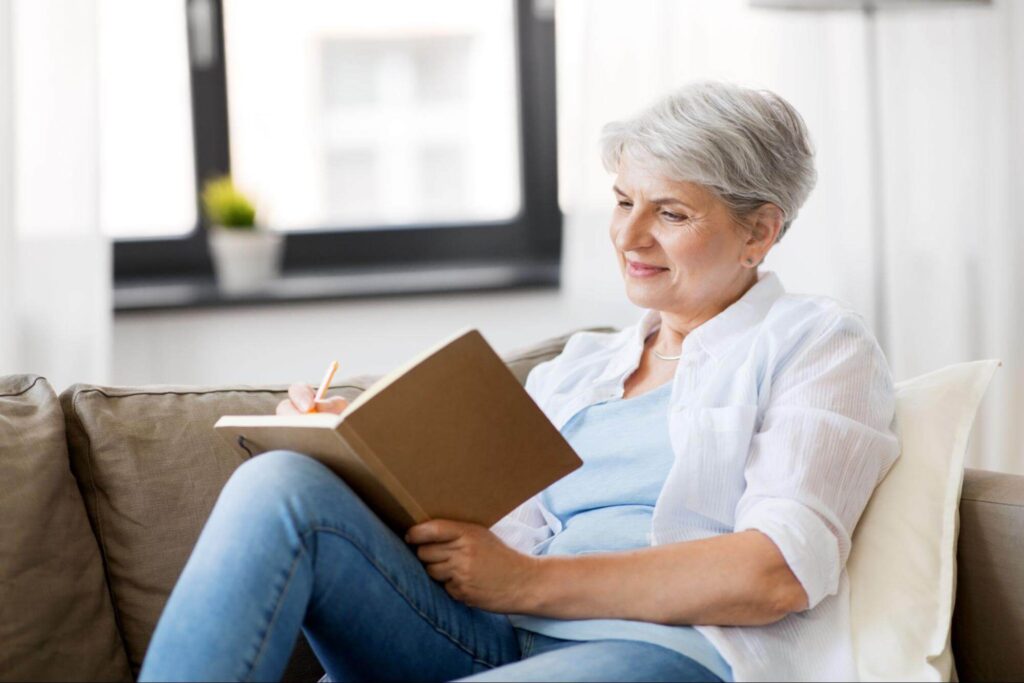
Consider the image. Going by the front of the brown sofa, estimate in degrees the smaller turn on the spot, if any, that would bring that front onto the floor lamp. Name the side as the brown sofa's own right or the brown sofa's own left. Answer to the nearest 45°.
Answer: approximately 135° to the brown sofa's own left

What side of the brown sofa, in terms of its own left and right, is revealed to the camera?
front

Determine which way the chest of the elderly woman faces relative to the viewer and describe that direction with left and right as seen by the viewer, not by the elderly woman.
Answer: facing the viewer and to the left of the viewer

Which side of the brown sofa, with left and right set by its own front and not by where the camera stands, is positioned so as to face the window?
back

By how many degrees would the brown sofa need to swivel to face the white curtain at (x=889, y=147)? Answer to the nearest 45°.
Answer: approximately 135° to its left

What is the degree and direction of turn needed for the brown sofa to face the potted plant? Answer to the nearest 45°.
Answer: approximately 180°

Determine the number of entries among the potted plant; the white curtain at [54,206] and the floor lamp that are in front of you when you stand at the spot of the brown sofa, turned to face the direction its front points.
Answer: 0

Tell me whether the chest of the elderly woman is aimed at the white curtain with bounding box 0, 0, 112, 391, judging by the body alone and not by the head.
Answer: no

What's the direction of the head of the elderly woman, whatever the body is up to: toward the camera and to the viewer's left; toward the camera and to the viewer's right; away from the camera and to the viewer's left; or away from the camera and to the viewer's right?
toward the camera and to the viewer's left
